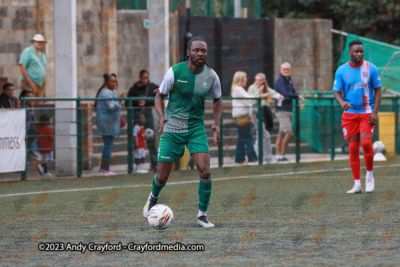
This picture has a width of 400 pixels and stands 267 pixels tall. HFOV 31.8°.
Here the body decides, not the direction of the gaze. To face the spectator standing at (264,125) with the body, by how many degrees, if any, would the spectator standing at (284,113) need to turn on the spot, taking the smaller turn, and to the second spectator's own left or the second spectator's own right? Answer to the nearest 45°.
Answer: approximately 90° to the second spectator's own right

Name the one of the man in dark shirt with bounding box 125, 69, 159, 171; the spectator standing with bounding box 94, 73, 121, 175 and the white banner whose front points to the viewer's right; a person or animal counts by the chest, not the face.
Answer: the spectator standing

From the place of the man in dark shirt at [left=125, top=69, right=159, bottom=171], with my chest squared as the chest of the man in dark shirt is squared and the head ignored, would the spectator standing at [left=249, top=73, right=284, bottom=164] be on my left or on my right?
on my left

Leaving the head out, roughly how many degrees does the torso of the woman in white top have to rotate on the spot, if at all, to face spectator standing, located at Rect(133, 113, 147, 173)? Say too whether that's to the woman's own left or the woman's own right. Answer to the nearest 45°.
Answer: approximately 135° to the woman's own right

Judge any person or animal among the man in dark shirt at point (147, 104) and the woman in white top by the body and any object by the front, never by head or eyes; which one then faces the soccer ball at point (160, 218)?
the man in dark shirt

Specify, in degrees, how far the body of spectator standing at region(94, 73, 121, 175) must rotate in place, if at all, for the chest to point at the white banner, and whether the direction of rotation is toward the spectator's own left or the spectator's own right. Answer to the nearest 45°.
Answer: approximately 135° to the spectator's own right

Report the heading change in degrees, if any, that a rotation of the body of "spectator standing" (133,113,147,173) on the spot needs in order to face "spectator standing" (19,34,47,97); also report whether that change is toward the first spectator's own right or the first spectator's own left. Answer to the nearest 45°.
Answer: approximately 135° to the first spectator's own right

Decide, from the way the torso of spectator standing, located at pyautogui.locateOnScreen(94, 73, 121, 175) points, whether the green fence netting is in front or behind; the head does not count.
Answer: in front

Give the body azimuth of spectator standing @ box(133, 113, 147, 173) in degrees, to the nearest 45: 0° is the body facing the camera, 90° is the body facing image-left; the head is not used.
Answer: approximately 315°
